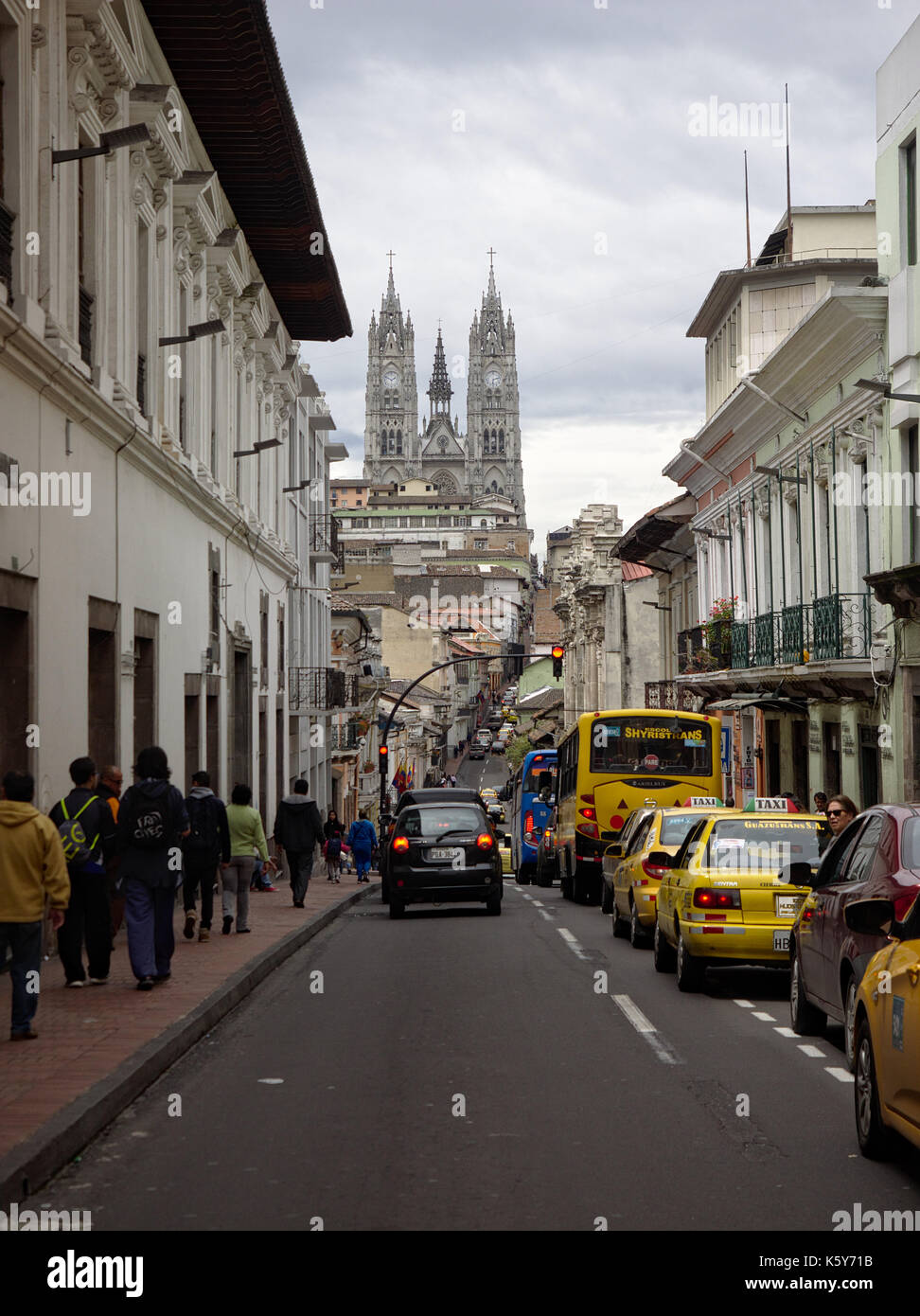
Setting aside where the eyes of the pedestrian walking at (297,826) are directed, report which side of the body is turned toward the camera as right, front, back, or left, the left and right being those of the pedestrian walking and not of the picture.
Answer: back

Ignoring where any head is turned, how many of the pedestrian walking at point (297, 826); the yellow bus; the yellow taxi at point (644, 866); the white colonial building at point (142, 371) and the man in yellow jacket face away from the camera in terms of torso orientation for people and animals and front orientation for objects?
4

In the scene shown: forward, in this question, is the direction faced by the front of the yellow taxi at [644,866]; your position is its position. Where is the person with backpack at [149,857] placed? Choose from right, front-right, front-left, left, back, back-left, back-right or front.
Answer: back-left

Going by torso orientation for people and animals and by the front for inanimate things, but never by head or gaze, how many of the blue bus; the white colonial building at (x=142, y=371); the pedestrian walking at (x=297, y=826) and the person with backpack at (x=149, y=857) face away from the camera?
3

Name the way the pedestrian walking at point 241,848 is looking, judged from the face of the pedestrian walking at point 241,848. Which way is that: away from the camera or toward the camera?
away from the camera

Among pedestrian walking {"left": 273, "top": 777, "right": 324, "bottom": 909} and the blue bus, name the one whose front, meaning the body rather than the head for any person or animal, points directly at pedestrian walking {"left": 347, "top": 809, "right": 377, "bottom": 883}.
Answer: pedestrian walking {"left": 273, "top": 777, "right": 324, "bottom": 909}

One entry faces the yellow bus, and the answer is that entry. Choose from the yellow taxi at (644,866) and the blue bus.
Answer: the yellow taxi

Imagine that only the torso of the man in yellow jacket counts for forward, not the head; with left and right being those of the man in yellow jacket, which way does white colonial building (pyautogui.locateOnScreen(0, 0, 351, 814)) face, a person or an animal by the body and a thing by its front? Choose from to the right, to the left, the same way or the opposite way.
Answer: to the right

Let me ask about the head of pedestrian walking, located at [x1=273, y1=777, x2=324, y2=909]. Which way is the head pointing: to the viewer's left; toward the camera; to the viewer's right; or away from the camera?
away from the camera

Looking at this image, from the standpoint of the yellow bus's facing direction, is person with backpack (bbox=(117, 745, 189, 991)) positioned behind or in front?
behind

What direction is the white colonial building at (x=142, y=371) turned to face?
to the viewer's right

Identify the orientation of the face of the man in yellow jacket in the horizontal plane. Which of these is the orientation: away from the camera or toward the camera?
away from the camera

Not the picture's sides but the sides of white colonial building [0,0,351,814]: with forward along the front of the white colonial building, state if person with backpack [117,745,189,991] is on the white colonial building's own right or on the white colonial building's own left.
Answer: on the white colonial building's own right

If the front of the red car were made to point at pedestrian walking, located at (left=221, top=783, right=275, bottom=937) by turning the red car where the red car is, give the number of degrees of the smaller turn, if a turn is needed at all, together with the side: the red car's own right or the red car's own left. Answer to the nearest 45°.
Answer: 0° — it already faces them

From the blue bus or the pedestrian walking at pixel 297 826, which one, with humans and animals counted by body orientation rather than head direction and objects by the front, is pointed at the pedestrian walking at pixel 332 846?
the pedestrian walking at pixel 297 826

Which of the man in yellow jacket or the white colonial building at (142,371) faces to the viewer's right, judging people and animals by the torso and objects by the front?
the white colonial building

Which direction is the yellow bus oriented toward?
away from the camera

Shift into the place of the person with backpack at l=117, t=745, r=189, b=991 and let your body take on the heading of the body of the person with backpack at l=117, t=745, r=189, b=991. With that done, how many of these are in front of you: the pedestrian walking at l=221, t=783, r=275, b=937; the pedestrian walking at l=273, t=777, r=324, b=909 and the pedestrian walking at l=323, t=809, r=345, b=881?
3

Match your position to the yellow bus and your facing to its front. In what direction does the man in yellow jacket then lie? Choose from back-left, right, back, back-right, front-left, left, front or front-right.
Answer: back
